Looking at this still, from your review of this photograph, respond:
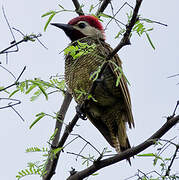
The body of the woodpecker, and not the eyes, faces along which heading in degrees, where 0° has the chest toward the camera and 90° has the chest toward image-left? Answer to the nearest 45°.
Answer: approximately 45°

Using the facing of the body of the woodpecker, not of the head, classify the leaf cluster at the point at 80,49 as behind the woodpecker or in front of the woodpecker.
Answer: in front
